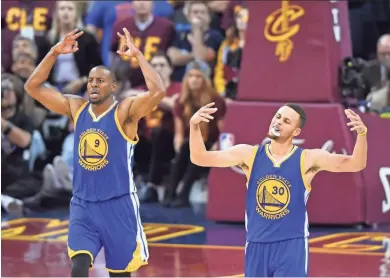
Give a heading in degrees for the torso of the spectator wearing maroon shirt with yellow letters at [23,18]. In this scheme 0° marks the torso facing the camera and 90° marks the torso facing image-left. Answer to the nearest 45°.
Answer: approximately 0°

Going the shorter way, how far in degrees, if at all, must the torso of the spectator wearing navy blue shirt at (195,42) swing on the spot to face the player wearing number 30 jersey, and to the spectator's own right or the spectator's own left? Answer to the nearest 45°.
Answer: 0° — they already face them

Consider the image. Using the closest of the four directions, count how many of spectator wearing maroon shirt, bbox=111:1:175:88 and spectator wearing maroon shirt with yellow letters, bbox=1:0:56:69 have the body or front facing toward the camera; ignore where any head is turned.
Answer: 2

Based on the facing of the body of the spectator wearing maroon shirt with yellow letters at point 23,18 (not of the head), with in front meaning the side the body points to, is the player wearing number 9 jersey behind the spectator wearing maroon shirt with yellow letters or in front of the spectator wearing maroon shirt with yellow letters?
in front
